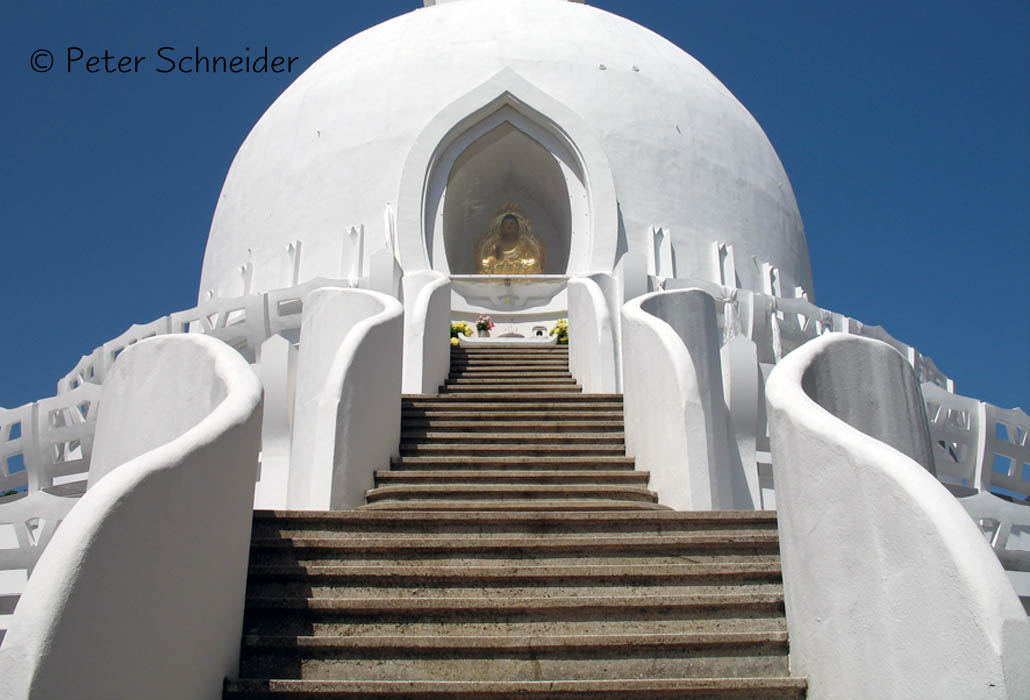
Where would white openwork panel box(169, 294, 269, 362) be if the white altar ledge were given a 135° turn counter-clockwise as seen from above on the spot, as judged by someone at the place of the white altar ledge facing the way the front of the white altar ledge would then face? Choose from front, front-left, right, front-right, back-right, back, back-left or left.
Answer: back

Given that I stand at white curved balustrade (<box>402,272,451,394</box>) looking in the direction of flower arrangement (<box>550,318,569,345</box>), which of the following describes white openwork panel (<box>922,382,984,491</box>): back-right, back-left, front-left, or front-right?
front-right

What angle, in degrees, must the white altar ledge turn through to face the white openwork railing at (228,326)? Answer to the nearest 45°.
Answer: approximately 45° to its right

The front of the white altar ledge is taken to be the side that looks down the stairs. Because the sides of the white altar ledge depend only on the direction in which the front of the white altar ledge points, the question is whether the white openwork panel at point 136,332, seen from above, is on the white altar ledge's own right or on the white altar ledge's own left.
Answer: on the white altar ledge's own right

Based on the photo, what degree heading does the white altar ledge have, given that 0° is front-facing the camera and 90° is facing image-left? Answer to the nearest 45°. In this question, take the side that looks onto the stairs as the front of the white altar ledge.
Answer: approximately 0°

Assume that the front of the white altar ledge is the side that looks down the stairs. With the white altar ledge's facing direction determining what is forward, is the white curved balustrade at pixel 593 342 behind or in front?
in front

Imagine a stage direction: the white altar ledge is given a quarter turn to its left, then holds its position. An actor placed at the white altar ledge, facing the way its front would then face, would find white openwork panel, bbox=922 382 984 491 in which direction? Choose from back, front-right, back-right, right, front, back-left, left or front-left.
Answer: front-right

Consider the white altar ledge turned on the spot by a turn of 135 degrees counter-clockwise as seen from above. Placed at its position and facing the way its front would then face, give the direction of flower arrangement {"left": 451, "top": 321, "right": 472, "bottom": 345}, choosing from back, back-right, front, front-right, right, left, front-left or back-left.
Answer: back

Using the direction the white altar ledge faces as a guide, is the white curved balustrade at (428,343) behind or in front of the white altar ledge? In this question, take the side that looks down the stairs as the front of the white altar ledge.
in front

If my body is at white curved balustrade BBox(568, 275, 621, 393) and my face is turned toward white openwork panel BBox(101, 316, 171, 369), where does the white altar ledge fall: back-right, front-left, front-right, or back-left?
front-right

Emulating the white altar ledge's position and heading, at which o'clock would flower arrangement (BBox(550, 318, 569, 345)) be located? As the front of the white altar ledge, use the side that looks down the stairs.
The flower arrangement is roughly at 11 o'clock from the white altar ledge.
